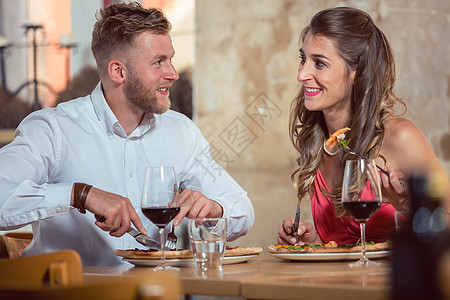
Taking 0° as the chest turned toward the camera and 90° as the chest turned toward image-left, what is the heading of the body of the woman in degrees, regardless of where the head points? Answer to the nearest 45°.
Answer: approximately 45°

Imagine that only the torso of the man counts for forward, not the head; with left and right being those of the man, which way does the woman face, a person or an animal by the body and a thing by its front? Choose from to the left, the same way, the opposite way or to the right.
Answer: to the right

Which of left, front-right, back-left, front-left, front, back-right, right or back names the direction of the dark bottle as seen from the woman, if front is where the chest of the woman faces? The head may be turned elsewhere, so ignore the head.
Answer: front-left

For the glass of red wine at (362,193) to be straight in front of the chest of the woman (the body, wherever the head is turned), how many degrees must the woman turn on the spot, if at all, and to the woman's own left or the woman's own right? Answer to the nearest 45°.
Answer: approximately 45° to the woman's own left

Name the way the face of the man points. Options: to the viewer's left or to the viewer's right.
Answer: to the viewer's right

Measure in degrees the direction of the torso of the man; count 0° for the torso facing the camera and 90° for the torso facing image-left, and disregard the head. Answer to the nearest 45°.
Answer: approximately 315°

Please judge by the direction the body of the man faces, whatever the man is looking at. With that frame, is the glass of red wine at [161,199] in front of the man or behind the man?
in front

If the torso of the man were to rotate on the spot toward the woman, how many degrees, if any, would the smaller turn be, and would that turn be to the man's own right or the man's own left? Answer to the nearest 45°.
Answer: approximately 45° to the man's own left

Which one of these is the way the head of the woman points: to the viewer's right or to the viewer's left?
to the viewer's left

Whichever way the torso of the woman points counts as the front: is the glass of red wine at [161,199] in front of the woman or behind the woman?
in front

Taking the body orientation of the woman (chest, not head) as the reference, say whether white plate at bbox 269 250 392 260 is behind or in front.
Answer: in front
